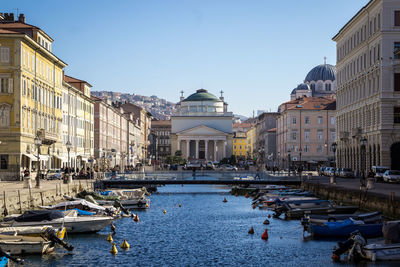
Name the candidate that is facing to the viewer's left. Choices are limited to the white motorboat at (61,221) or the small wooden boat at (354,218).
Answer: the small wooden boat

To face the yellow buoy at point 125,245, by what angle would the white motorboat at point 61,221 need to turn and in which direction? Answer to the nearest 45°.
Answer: approximately 45° to its right

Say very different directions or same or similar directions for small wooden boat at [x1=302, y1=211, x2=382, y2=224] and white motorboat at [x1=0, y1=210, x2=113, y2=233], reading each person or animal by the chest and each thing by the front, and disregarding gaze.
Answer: very different directions

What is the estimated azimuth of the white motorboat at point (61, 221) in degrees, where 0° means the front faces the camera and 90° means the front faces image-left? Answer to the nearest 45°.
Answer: approximately 270°

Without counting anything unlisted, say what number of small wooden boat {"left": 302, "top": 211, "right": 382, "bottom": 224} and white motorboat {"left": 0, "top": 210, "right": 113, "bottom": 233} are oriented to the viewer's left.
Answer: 1

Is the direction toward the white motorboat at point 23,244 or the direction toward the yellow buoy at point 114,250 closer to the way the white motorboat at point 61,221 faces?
the yellow buoy

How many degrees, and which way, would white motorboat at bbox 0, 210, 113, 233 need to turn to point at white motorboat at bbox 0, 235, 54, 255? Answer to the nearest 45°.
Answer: approximately 90° to its right

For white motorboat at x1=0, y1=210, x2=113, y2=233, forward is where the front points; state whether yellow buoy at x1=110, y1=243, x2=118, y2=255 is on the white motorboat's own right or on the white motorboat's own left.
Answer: on the white motorboat's own right
